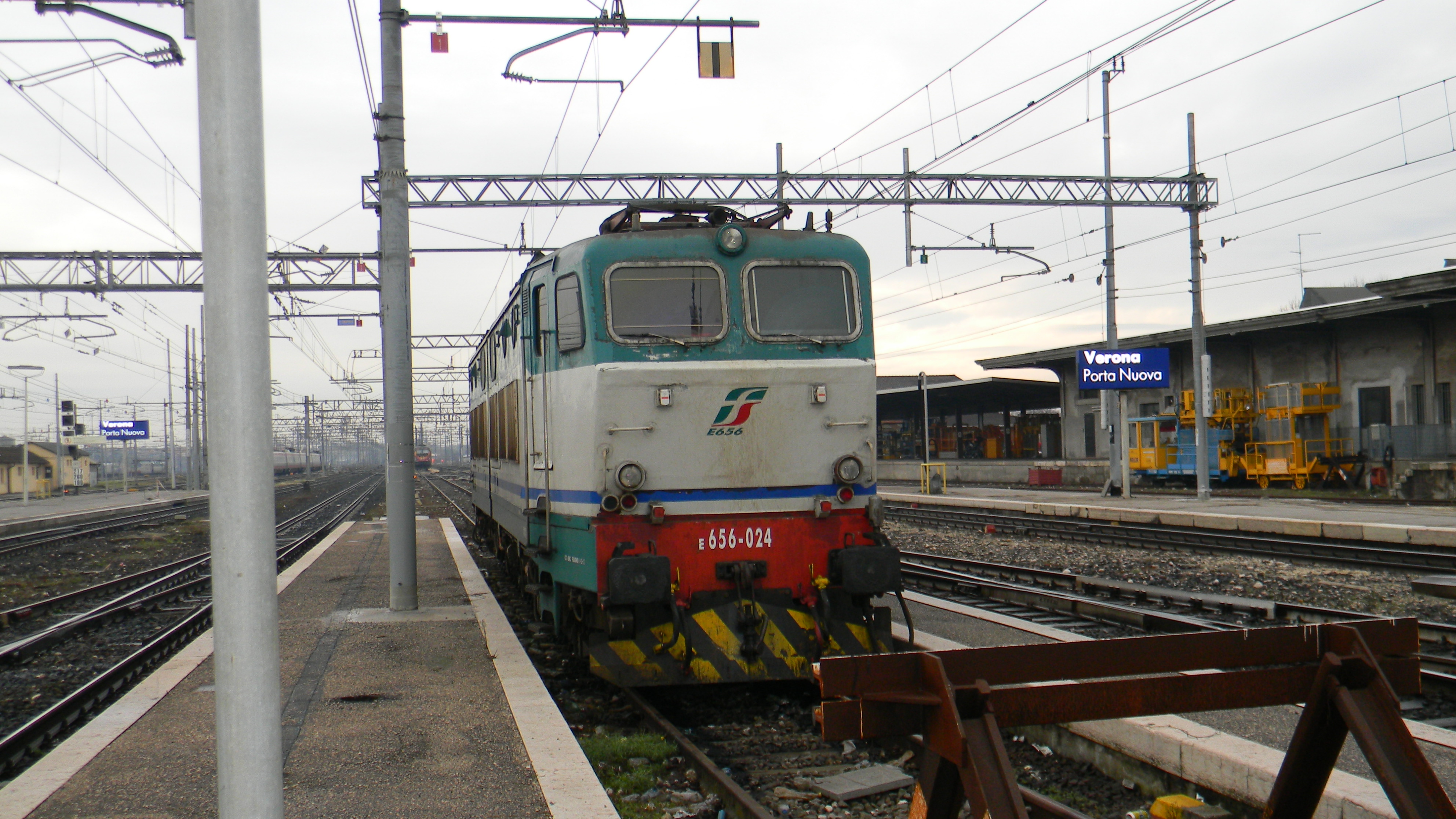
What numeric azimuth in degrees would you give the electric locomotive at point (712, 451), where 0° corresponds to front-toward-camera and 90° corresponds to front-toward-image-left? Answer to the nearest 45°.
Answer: approximately 0°

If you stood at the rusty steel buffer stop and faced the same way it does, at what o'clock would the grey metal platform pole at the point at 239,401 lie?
The grey metal platform pole is roughly at 10 o'clock from the rusty steel buffer stop.

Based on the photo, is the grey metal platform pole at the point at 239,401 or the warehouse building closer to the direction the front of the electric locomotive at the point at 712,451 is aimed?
the grey metal platform pole

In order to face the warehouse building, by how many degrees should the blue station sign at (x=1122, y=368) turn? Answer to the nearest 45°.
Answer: approximately 135° to its left

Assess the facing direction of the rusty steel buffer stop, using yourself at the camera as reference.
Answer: facing away from the viewer and to the left of the viewer

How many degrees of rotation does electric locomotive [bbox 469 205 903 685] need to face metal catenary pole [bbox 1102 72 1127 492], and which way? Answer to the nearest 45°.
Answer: approximately 135° to its left

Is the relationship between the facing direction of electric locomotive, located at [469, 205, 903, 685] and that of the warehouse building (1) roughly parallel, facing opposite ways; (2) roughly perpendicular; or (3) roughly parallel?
roughly perpendicular

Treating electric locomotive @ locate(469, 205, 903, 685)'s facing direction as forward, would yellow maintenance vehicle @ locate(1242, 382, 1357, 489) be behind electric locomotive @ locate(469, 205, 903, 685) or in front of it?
behind

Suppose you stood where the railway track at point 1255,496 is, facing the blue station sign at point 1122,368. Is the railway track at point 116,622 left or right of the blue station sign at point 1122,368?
left

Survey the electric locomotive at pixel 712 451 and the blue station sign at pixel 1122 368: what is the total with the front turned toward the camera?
2
